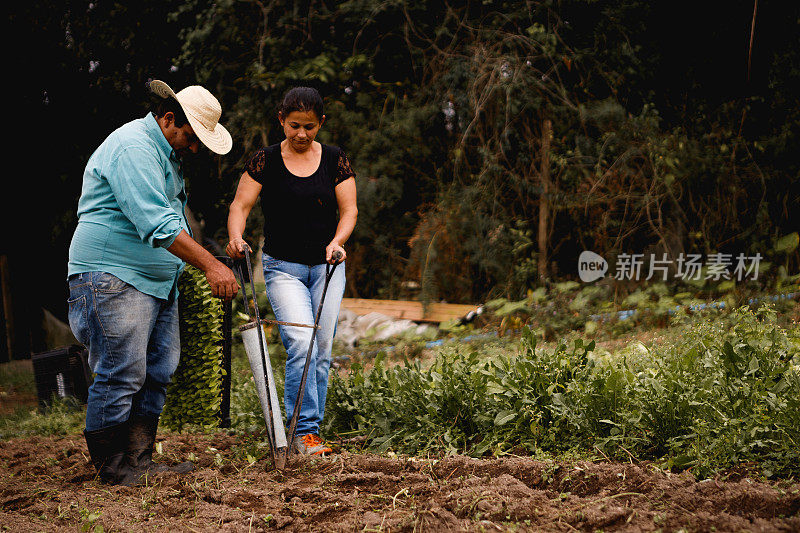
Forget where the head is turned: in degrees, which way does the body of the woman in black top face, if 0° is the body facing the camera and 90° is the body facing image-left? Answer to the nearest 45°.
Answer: approximately 0°

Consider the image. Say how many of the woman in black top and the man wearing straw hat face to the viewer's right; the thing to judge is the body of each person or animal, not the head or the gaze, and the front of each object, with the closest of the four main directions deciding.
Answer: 1

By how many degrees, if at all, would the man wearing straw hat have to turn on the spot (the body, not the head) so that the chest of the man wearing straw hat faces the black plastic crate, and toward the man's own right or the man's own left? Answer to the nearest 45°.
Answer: approximately 90° to the man's own left

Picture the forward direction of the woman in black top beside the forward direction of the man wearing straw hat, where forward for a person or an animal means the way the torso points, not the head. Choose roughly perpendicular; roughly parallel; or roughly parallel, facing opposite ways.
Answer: roughly perpendicular

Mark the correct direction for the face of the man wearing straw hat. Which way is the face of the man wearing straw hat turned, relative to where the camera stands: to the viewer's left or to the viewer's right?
to the viewer's right

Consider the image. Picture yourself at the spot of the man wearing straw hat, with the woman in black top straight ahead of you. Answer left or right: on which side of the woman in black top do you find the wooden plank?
left

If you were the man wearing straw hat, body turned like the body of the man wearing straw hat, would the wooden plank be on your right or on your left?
on your left

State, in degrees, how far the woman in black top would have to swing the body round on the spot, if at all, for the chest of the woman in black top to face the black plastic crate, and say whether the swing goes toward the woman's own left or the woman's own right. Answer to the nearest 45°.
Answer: approximately 135° to the woman's own right

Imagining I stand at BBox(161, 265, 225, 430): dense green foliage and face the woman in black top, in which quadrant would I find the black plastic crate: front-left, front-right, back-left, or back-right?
back-left

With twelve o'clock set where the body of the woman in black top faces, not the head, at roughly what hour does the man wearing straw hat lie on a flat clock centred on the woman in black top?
The man wearing straw hat is roughly at 2 o'clock from the woman in black top.

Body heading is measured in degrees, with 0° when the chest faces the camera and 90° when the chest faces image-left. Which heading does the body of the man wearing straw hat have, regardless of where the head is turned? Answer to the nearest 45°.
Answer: approximately 270°

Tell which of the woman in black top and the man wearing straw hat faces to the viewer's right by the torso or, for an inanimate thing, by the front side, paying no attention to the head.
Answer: the man wearing straw hat

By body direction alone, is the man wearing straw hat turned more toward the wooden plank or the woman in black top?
the woman in black top

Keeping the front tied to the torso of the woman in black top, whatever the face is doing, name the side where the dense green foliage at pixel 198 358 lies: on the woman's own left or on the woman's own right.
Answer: on the woman's own right
